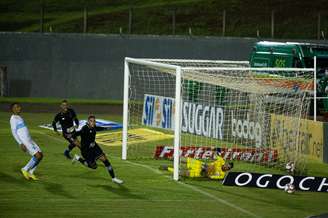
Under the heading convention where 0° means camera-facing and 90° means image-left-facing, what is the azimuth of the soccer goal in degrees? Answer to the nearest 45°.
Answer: approximately 90°

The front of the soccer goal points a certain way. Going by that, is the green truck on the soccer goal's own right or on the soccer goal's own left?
on the soccer goal's own right

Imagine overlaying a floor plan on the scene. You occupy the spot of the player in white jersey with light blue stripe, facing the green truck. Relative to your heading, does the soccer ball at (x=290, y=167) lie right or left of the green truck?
right
